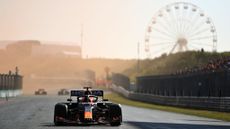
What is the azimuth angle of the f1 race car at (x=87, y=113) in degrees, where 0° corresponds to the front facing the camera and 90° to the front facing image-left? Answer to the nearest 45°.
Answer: approximately 0°
